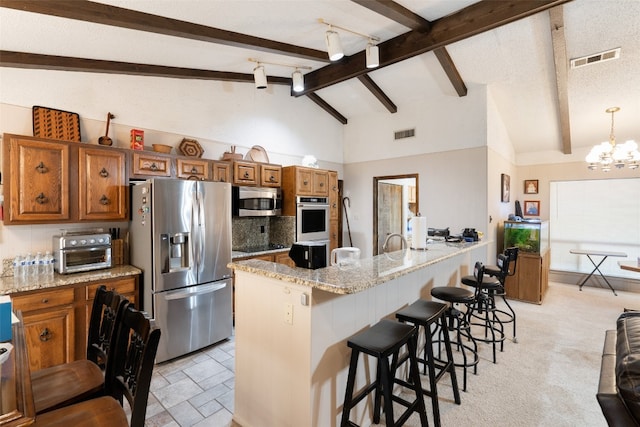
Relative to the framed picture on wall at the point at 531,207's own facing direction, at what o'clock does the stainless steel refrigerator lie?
The stainless steel refrigerator is roughly at 1 o'clock from the framed picture on wall.

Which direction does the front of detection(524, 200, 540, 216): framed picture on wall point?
toward the camera

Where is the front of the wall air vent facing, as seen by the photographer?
facing the viewer and to the left of the viewer

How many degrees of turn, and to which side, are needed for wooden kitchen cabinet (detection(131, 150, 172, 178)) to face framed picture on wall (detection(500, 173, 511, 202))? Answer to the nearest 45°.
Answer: approximately 45° to its left

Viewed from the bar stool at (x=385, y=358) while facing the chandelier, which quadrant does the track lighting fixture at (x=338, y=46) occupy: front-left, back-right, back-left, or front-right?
front-left

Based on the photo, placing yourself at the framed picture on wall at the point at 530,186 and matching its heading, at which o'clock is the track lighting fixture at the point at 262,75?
The track lighting fixture is roughly at 1 o'clock from the framed picture on wall.

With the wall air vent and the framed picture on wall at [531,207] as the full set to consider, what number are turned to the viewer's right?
0

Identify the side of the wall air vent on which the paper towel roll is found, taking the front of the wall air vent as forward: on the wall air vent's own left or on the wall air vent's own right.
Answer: on the wall air vent's own left

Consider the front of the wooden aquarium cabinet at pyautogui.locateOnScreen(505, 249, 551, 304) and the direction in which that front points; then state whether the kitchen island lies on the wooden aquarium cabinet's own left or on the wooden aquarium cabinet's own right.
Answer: on the wooden aquarium cabinet's own right
